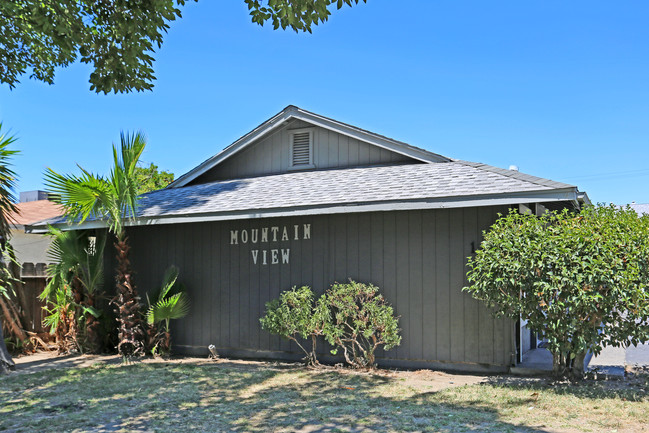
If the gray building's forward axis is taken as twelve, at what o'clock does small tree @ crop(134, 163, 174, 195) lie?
The small tree is roughly at 5 o'clock from the gray building.

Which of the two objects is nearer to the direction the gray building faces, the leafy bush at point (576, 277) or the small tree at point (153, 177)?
the leafy bush

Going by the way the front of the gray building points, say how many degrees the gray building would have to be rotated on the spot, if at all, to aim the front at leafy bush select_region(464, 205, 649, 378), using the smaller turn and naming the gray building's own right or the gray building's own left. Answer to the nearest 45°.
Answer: approximately 45° to the gray building's own left

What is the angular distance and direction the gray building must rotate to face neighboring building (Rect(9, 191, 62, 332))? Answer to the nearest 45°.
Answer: approximately 135° to its right

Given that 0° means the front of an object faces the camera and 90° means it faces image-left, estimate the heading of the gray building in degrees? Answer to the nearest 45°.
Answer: approximately 0°

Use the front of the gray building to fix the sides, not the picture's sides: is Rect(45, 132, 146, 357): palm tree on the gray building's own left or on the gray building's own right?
on the gray building's own right

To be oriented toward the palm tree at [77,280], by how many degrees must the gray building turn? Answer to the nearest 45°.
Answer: approximately 90° to its right
